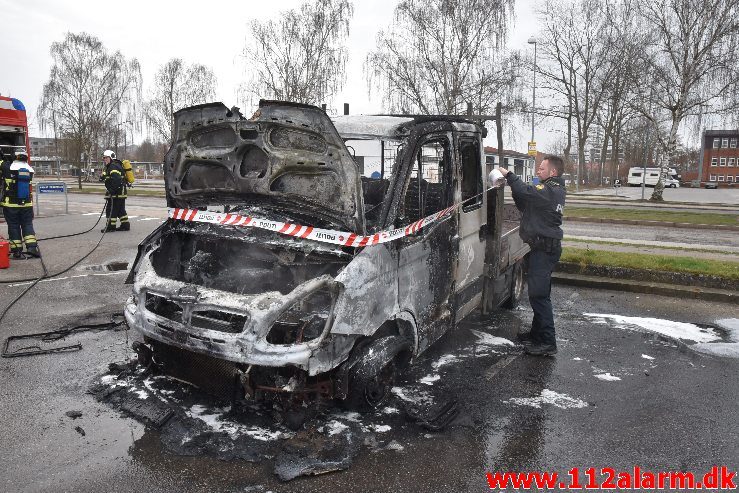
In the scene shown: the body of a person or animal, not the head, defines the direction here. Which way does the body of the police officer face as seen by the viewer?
to the viewer's left

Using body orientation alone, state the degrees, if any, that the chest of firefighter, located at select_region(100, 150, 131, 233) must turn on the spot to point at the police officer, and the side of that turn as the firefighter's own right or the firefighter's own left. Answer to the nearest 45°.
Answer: approximately 90° to the firefighter's own left

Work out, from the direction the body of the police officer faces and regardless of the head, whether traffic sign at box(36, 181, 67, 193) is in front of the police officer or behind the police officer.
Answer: in front

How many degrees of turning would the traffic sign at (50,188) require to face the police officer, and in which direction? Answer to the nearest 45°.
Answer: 0° — it already faces them

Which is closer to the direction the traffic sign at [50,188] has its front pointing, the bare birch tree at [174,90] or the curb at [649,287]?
the curb

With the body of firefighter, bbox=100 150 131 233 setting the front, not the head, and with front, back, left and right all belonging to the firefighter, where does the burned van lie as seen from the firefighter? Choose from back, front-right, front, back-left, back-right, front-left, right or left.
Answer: left

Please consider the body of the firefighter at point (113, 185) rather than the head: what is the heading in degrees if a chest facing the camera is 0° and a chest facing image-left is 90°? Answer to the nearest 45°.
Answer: approximately 90°

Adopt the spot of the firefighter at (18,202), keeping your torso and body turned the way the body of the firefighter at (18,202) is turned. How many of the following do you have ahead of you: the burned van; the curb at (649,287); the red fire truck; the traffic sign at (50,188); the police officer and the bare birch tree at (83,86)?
3

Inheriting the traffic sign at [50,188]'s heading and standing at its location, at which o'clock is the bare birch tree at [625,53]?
The bare birch tree is roughly at 9 o'clock from the traffic sign.

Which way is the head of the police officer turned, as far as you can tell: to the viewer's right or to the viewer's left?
to the viewer's left

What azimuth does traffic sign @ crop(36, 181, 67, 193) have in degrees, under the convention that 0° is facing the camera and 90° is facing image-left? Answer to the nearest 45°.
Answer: approximately 0°
